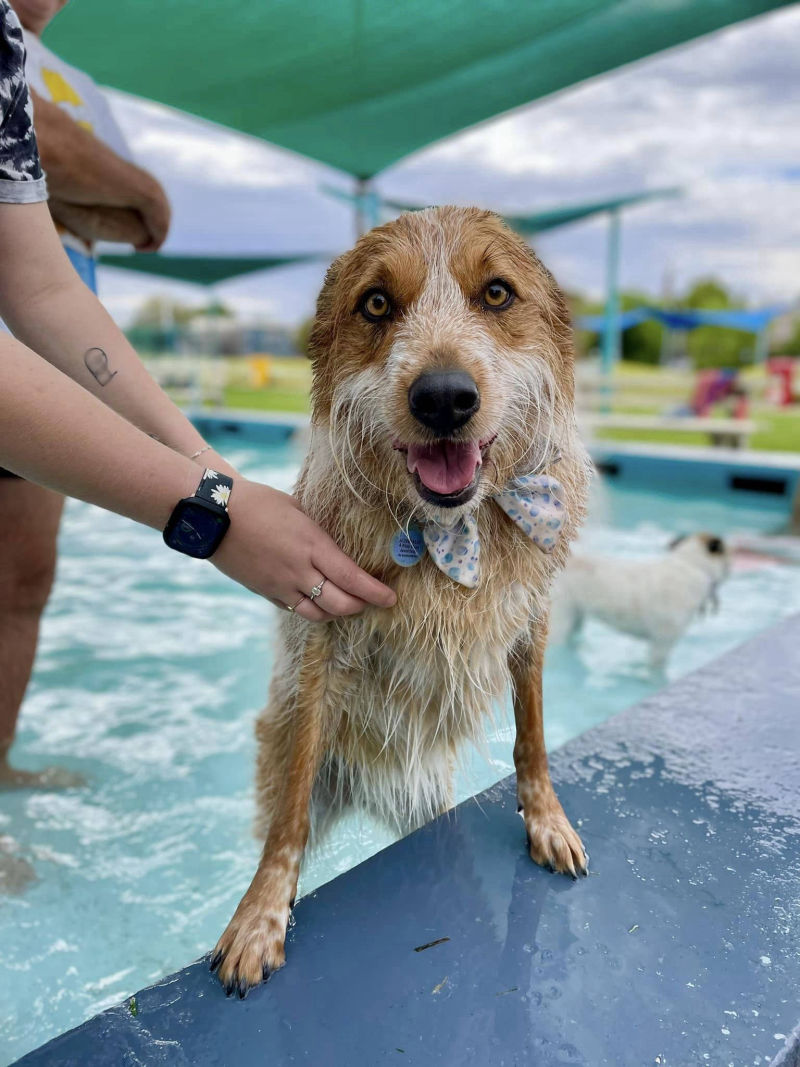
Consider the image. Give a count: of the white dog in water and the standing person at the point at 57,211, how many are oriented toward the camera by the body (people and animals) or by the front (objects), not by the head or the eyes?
0

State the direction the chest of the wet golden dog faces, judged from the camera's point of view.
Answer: toward the camera

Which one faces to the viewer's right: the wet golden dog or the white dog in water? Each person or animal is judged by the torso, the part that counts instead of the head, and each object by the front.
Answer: the white dog in water

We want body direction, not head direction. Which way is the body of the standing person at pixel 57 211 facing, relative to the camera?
to the viewer's right

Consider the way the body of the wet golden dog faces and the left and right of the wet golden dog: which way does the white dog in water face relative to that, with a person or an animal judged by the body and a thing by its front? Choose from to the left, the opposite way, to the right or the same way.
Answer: to the left

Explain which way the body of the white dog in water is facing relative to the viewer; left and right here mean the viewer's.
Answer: facing to the right of the viewer

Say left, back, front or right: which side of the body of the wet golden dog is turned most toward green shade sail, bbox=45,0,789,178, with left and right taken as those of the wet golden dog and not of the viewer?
back

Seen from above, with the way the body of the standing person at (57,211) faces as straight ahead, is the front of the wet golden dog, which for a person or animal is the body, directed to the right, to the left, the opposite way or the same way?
to the right

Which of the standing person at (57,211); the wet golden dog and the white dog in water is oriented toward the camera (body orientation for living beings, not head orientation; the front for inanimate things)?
the wet golden dog

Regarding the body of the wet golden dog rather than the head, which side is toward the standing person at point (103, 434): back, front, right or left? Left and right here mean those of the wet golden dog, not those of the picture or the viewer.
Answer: right

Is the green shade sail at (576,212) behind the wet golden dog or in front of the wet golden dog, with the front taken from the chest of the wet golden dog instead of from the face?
behind

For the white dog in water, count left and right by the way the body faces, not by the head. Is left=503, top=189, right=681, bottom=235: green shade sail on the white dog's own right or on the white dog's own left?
on the white dog's own left

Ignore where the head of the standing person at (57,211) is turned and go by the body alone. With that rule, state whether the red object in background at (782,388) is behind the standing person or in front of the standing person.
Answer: in front
